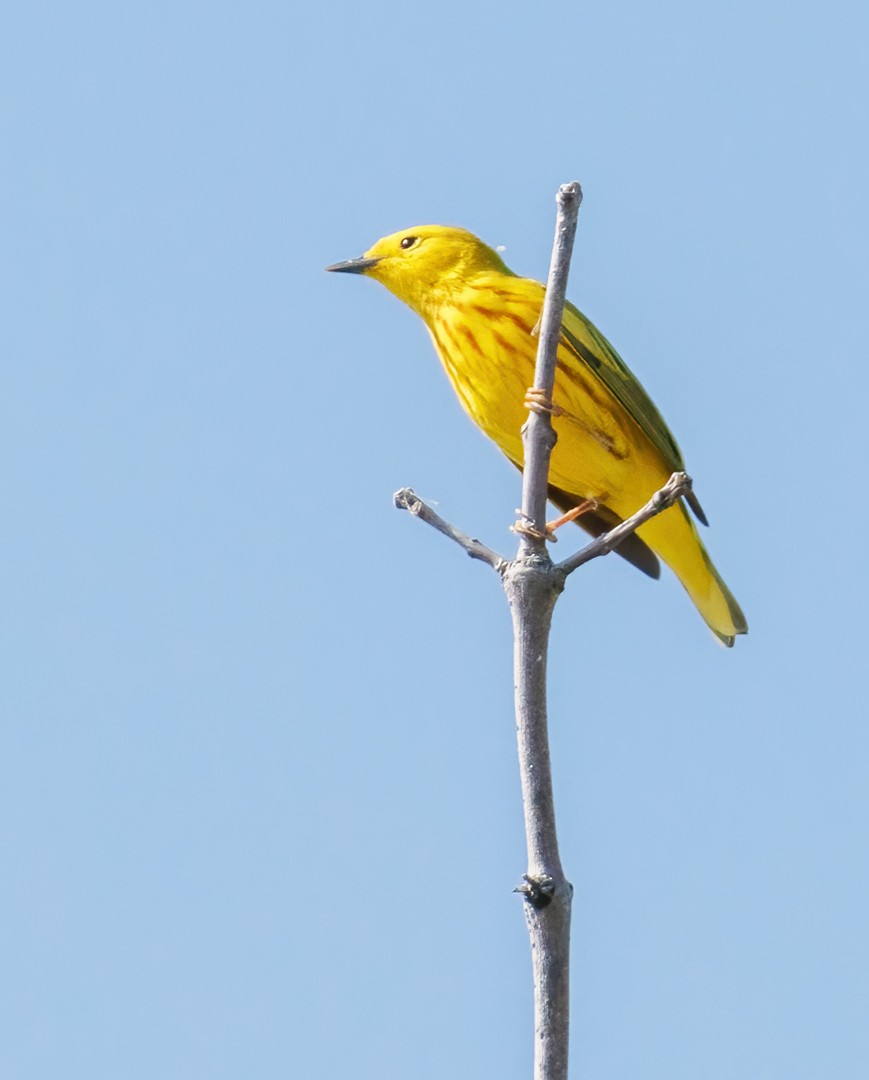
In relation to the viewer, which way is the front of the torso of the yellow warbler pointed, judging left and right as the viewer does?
facing to the left of the viewer
